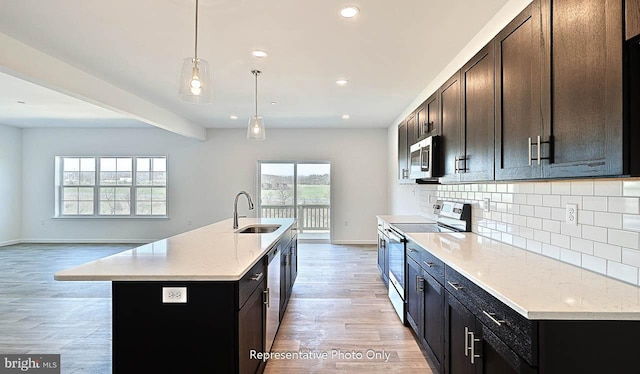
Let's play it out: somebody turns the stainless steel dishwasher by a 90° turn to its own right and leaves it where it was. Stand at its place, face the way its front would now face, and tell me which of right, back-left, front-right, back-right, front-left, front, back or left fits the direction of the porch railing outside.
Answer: back

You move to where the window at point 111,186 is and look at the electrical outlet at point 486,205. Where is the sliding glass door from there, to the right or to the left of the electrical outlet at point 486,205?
left

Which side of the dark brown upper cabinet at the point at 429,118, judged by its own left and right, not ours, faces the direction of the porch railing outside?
right

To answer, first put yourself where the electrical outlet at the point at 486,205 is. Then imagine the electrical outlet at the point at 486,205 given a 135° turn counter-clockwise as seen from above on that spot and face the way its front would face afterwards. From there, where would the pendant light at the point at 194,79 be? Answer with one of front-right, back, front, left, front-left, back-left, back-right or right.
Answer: back-right

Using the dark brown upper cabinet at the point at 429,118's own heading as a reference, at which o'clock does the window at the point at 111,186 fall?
The window is roughly at 2 o'clock from the dark brown upper cabinet.

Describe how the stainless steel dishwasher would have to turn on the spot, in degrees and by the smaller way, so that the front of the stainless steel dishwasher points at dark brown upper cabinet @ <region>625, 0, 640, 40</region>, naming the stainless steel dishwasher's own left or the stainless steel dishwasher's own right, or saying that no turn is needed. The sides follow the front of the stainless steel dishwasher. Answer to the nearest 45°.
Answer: approximately 45° to the stainless steel dishwasher's own right

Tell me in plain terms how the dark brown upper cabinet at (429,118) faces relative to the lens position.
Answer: facing the viewer and to the left of the viewer

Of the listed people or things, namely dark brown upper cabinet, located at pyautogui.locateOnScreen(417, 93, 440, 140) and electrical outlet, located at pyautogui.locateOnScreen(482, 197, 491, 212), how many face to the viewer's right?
0

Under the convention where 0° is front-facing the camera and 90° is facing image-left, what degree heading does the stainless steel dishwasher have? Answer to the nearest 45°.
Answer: approximately 270°

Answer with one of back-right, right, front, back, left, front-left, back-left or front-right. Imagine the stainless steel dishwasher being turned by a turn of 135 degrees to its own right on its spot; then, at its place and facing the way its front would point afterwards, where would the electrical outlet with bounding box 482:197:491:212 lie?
back-left
